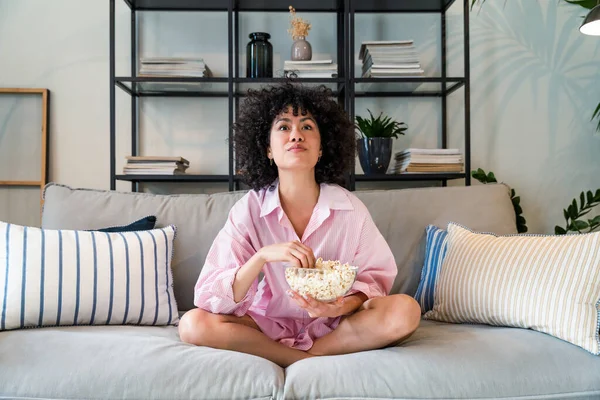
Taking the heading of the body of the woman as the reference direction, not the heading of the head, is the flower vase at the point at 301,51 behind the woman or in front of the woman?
behind

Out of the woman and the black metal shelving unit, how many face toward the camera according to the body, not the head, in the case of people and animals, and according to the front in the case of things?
2

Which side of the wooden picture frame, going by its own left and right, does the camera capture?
front

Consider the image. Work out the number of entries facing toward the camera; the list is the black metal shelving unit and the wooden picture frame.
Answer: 2

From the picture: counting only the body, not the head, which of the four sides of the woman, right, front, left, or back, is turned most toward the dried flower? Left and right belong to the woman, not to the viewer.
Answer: back

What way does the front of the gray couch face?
toward the camera

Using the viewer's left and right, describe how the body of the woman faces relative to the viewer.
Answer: facing the viewer
